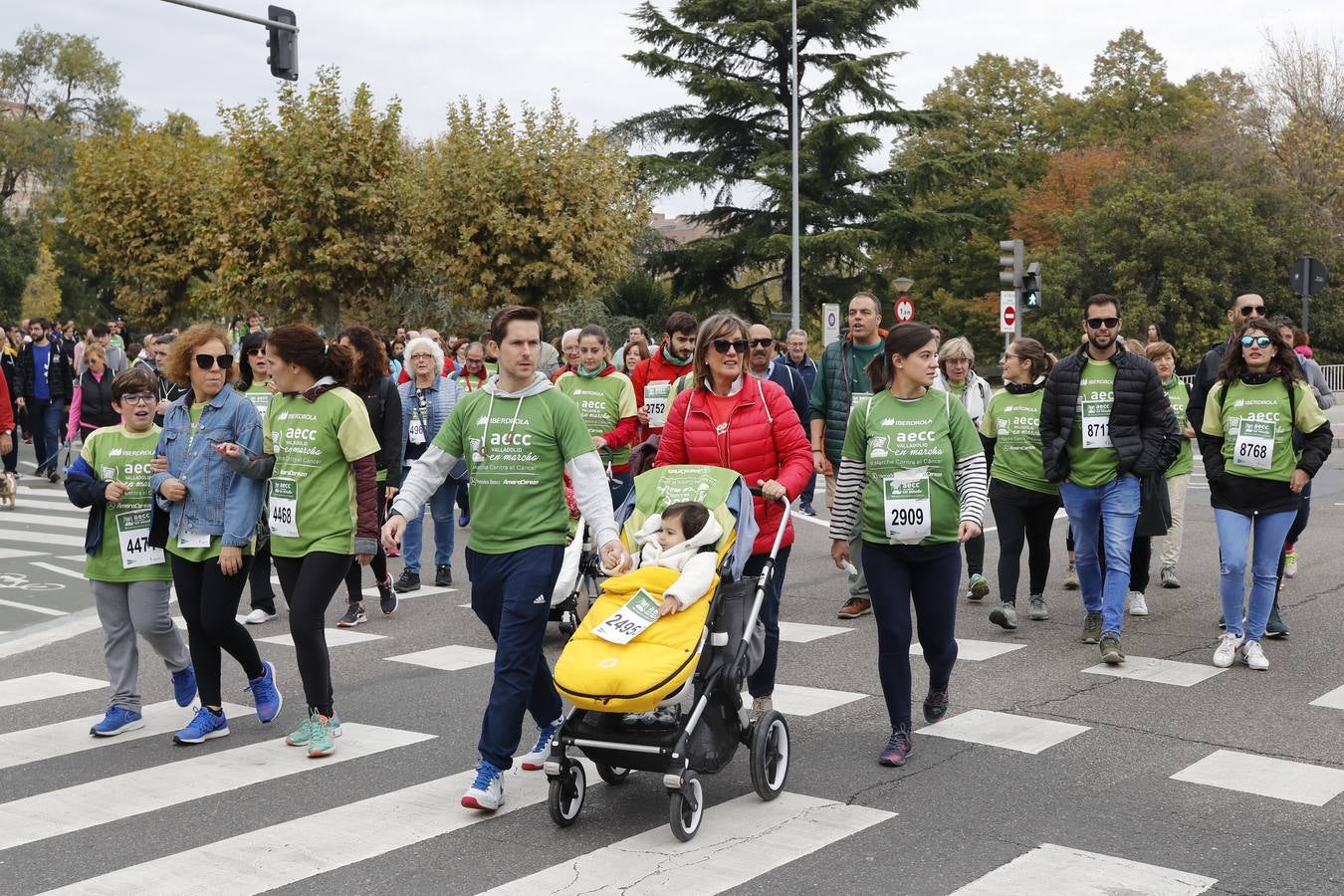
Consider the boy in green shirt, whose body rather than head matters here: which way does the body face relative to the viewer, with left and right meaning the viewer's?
facing the viewer

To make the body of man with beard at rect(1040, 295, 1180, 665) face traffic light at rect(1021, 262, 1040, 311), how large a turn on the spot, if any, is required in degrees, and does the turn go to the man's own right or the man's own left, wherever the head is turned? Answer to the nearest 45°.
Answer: approximately 180°

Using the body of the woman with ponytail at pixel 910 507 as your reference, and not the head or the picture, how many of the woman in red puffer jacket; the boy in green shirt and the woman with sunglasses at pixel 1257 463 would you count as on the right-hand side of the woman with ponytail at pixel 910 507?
2

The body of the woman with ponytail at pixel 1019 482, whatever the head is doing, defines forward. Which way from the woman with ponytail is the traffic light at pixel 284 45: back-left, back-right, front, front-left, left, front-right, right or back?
back-right

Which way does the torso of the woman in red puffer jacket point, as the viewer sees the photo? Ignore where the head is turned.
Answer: toward the camera

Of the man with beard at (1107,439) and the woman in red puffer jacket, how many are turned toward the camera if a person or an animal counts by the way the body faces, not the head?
2

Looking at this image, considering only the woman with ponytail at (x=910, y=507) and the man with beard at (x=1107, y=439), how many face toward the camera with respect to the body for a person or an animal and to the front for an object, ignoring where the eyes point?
2

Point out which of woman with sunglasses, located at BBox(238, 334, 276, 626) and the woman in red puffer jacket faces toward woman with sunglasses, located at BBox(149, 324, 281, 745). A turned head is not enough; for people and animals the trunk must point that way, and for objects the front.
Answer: woman with sunglasses, located at BBox(238, 334, 276, 626)

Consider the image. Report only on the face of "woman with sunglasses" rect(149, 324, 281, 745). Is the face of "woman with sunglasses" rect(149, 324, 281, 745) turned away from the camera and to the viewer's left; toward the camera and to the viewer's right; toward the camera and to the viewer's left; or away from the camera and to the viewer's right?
toward the camera and to the viewer's right

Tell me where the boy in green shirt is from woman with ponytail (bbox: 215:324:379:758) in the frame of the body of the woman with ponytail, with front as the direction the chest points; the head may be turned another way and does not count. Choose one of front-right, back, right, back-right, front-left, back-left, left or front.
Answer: right

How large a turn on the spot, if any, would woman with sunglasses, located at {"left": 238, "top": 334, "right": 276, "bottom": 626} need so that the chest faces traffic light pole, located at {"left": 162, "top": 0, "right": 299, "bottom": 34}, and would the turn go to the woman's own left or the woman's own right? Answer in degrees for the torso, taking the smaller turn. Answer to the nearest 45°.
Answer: approximately 180°

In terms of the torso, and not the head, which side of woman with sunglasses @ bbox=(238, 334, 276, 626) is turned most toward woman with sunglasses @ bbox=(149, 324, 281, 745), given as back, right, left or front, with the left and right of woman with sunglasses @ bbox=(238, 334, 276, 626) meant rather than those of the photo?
front

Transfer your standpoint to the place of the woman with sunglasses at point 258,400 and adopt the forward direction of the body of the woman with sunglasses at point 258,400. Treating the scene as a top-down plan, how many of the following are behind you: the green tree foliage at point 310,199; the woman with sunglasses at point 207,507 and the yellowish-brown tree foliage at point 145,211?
2

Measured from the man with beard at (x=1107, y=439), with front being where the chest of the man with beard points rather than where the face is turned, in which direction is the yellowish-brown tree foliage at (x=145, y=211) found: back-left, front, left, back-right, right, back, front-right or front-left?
back-right

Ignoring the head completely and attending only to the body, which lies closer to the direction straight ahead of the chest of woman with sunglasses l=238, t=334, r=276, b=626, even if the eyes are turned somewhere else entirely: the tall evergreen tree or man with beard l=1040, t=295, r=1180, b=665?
the man with beard

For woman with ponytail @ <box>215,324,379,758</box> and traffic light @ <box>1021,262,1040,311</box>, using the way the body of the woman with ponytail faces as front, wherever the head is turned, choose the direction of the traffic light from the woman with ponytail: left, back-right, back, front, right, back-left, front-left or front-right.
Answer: back
